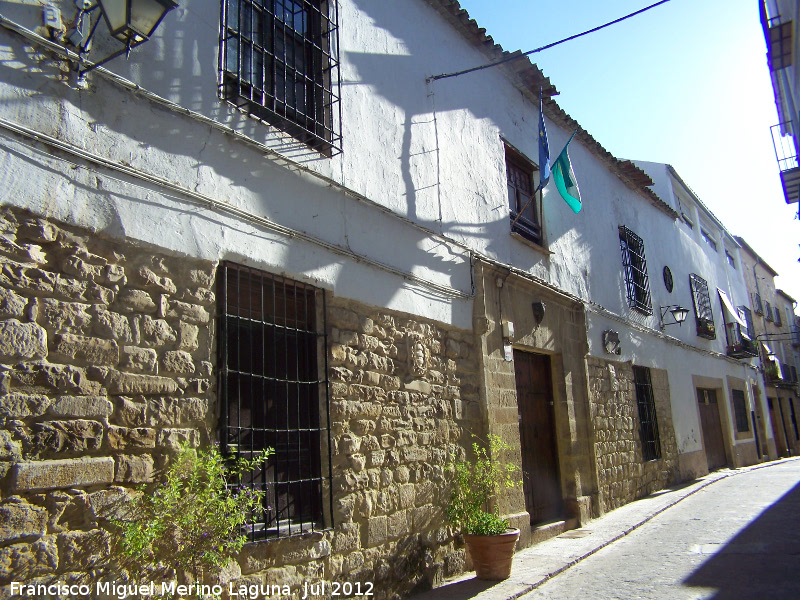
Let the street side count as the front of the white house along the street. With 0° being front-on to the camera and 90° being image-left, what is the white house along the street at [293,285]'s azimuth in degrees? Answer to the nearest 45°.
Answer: approximately 315°

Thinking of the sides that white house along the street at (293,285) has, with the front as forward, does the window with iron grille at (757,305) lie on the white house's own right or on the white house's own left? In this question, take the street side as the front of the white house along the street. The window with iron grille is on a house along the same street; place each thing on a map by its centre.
on the white house's own left
